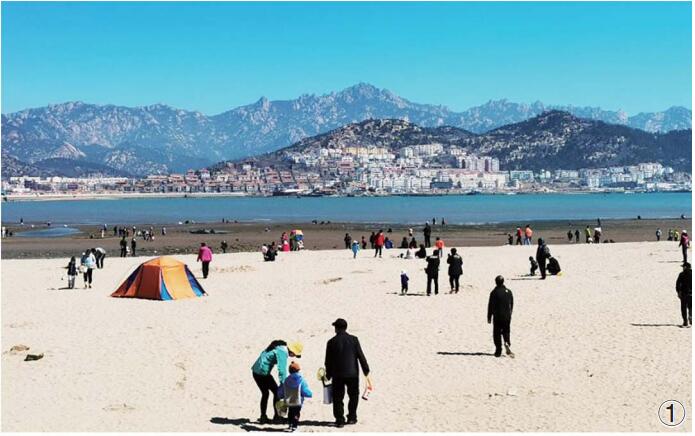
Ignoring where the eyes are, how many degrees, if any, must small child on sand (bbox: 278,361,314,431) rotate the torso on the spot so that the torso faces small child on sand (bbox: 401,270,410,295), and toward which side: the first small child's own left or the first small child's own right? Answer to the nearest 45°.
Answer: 0° — they already face them

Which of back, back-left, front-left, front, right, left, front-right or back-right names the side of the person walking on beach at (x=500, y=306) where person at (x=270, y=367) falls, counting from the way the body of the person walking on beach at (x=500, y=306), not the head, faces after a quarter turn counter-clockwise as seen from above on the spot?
front-left

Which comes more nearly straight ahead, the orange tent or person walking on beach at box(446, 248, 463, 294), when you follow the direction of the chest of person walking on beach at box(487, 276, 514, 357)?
the person walking on beach

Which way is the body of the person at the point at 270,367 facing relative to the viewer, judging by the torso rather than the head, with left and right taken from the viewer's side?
facing to the right of the viewer

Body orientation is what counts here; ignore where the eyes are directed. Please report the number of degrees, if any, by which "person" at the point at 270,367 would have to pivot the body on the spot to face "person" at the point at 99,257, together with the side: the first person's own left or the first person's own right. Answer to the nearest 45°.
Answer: approximately 90° to the first person's own left

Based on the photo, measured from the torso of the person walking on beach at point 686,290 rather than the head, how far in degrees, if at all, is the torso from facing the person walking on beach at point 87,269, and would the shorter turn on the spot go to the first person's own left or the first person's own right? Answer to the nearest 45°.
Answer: approximately 90° to the first person's own left

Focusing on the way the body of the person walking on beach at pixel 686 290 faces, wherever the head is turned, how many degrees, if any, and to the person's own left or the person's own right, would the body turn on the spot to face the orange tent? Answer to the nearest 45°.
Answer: approximately 90° to the person's own left

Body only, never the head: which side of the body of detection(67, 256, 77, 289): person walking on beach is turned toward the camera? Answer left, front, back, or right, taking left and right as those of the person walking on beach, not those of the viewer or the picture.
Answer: back

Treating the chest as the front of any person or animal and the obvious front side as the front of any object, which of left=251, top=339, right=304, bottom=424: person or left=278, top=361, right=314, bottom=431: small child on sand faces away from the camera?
the small child on sand

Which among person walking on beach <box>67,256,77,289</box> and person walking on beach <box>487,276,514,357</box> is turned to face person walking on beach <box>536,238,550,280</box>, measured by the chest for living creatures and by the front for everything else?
person walking on beach <box>487,276,514,357</box>

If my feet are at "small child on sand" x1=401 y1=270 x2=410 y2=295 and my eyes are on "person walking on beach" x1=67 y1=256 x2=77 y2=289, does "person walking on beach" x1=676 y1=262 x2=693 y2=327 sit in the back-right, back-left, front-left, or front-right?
back-left

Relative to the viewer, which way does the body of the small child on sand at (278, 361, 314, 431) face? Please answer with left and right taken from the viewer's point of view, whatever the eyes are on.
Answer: facing away from the viewer
